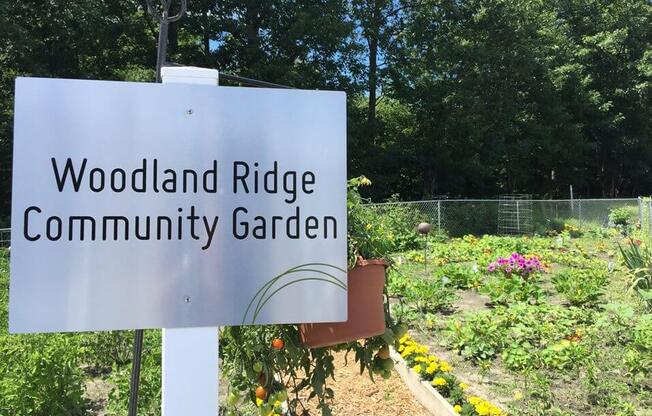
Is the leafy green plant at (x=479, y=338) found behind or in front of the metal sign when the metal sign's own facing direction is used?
behind

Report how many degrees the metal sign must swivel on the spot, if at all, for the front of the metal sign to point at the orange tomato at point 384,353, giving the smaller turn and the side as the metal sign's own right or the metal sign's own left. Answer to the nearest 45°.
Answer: approximately 135° to the metal sign's own left

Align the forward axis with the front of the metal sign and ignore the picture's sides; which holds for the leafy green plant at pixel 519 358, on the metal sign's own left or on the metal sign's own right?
on the metal sign's own left

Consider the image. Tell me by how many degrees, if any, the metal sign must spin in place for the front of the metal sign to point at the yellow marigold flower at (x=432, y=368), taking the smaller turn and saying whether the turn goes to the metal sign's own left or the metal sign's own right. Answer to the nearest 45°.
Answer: approximately 135° to the metal sign's own left

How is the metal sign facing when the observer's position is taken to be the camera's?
facing the viewer

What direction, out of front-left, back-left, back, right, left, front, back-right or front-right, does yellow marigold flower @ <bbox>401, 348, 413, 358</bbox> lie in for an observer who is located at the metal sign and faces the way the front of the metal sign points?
back-left

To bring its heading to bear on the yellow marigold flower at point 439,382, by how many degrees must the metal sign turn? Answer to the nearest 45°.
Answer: approximately 135° to its left

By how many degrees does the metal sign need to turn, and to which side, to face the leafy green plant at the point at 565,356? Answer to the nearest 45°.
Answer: approximately 135° to its left

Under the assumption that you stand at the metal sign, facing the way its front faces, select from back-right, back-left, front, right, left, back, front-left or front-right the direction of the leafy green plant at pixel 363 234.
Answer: back-left

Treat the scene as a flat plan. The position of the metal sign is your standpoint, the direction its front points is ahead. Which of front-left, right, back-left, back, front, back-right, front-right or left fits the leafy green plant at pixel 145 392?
back

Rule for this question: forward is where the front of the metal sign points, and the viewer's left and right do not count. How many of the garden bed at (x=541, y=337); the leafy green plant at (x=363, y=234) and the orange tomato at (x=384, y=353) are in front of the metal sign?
0
